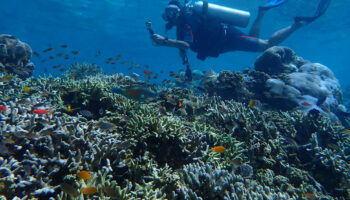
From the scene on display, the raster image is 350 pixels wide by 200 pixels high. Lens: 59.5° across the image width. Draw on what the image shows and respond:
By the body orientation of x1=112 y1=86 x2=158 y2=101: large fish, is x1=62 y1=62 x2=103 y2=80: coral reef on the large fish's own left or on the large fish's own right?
on the large fish's own left

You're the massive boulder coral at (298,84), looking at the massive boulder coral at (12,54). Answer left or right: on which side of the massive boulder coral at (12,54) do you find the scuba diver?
right
